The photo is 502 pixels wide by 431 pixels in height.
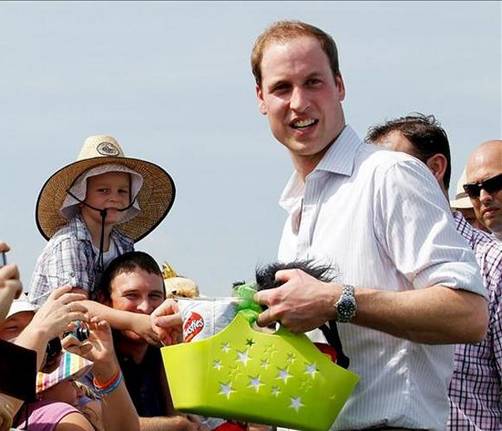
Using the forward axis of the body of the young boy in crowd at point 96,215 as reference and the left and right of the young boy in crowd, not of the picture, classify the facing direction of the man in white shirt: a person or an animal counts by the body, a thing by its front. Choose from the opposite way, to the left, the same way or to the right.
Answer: to the right

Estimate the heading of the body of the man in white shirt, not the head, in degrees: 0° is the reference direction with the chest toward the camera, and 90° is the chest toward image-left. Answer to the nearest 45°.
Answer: approximately 45°

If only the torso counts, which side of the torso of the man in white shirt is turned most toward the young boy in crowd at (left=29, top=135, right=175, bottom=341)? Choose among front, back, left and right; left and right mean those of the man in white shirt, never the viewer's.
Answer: right

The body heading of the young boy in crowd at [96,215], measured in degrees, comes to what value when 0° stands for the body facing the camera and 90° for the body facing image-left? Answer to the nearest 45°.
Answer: approximately 315°
